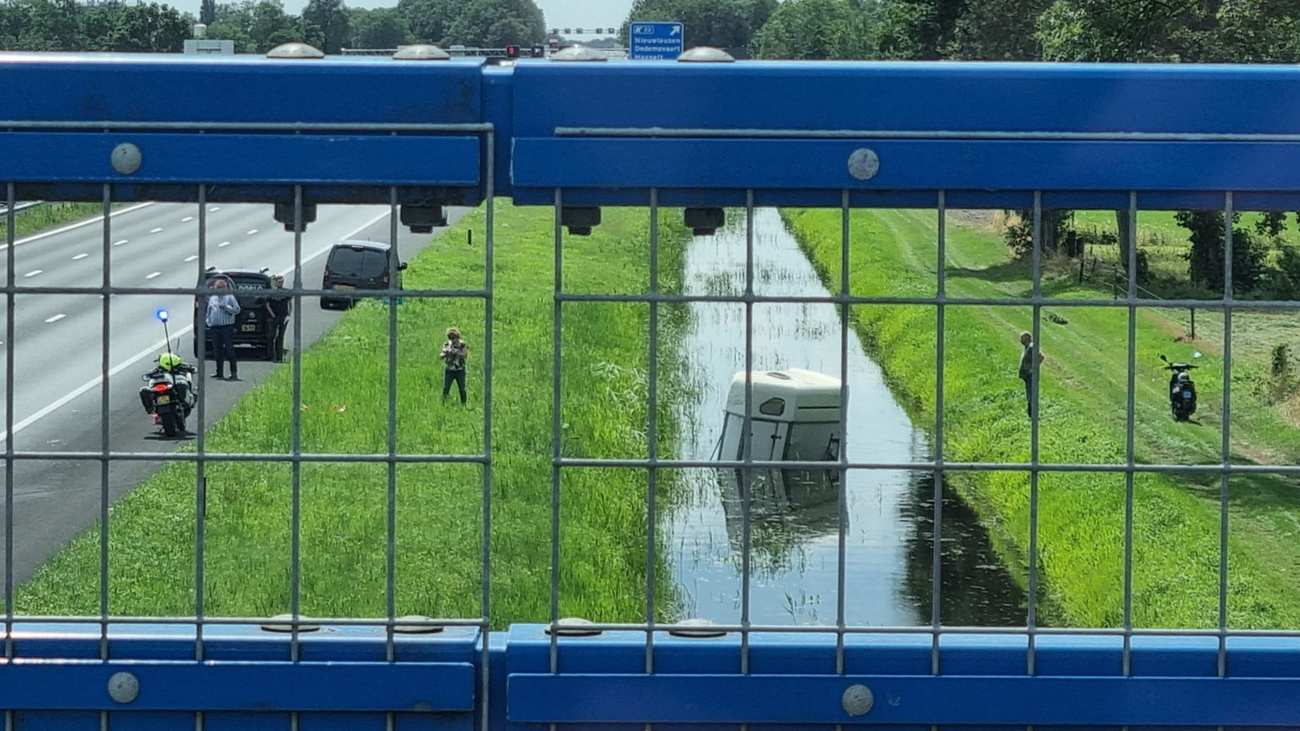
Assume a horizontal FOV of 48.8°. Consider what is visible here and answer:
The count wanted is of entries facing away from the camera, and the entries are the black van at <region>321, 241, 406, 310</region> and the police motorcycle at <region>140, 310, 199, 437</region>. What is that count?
2

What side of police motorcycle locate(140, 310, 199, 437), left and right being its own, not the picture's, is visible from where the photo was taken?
back

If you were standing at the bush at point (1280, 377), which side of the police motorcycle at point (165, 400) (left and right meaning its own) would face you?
right

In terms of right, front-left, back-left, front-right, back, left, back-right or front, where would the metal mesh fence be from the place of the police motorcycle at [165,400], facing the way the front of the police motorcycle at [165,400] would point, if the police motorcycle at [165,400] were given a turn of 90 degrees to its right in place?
right

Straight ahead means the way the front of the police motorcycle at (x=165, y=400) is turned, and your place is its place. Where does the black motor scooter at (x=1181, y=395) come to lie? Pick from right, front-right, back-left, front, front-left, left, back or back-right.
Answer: right

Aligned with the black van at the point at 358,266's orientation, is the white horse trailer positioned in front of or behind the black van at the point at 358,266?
behind

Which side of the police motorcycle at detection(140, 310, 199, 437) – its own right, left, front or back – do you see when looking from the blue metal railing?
back

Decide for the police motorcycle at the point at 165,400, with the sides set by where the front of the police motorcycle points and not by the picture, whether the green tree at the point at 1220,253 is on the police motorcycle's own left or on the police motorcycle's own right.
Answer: on the police motorcycle's own right

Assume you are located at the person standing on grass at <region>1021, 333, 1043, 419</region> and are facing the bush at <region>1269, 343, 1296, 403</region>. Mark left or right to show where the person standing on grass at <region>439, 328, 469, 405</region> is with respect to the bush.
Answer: left

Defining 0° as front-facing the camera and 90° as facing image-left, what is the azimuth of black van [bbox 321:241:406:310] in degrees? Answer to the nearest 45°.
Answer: approximately 180°
